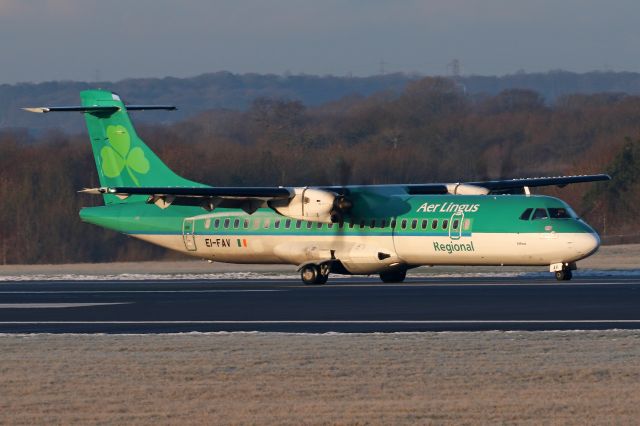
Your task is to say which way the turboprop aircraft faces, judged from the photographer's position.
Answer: facing the viewer and to the right of the viewer
